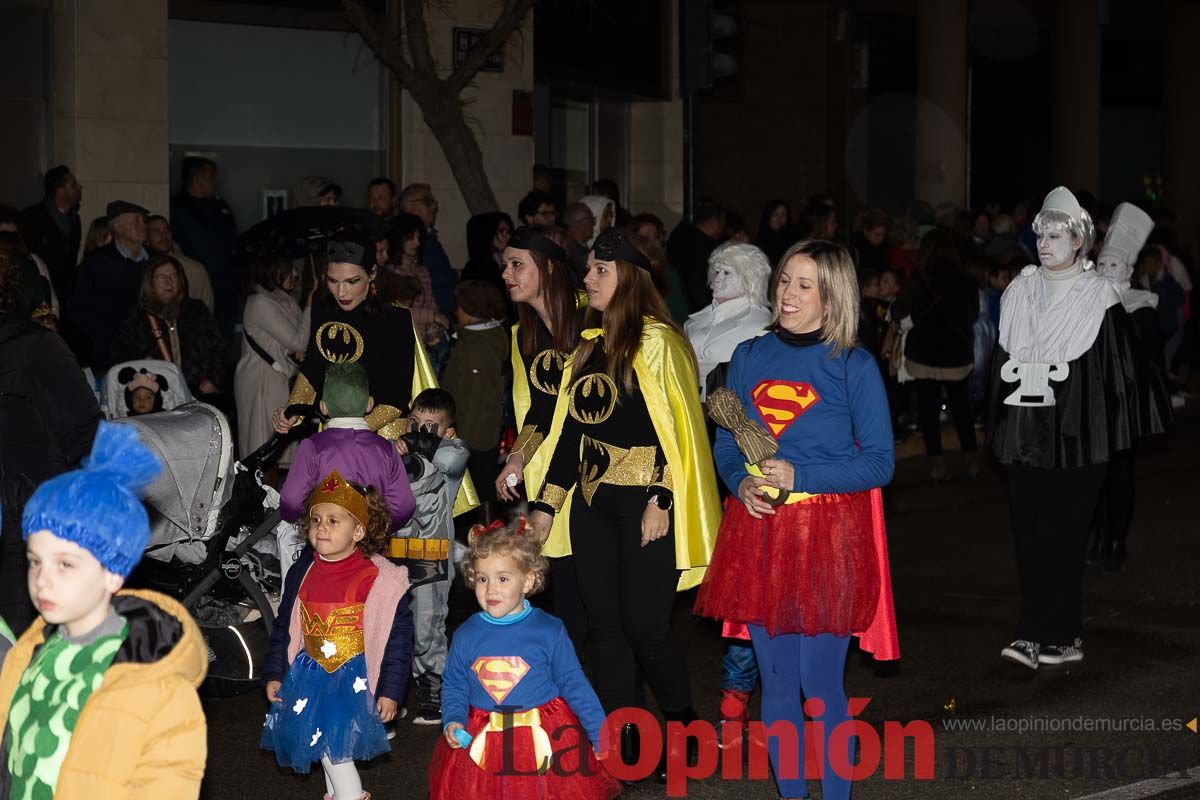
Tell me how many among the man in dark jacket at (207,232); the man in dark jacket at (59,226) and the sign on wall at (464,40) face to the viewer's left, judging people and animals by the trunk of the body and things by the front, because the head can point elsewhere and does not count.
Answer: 0

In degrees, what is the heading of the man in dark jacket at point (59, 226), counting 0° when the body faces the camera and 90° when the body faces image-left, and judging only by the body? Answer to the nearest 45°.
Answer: approximately 315°

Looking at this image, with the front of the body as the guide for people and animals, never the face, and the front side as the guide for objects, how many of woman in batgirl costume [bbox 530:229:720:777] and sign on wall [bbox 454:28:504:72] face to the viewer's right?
0

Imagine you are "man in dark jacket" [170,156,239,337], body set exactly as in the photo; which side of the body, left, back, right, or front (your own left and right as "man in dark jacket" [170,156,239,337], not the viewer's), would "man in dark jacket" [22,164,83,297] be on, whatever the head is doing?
right

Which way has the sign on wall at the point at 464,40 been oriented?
toward the camera

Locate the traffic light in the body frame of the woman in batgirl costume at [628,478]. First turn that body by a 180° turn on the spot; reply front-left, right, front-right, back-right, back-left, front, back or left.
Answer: front-left

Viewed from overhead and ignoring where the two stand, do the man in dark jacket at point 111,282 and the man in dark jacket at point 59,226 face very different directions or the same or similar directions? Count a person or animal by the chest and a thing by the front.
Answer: same or similar directions

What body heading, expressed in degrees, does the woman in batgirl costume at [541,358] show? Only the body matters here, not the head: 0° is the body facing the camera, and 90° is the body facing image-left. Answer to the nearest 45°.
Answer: approximately 45°

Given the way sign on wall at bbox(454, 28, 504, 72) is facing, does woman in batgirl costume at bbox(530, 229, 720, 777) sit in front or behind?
in front

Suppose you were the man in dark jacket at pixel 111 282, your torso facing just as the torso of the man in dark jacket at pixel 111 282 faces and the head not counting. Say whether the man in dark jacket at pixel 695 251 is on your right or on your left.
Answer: on your left

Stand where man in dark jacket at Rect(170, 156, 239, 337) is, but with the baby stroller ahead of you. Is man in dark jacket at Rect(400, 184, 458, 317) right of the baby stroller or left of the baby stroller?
left

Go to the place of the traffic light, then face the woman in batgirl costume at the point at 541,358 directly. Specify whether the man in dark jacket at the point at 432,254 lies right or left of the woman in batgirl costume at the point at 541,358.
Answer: right

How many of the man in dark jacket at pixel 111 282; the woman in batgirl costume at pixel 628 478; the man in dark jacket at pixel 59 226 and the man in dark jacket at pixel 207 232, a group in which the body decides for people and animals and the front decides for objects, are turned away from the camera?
0

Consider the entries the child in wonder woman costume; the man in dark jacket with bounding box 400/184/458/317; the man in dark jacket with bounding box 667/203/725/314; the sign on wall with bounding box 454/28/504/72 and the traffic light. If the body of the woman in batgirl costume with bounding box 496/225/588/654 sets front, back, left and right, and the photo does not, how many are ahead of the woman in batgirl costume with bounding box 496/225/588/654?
1

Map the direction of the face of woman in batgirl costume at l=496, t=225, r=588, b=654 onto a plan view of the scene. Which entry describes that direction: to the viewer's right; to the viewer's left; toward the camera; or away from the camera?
to the viewer's left

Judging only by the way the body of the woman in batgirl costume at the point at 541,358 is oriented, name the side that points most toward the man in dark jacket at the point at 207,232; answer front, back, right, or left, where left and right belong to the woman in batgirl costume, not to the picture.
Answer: right

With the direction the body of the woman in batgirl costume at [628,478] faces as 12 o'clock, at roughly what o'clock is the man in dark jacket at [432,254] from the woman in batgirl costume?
The man in dark jacket is roughly at 4 o'clock from the woman in batgirl costume.

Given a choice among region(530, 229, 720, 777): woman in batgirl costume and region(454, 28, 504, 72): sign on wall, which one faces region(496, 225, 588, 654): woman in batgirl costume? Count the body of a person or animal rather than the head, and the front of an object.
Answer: the sign on wall

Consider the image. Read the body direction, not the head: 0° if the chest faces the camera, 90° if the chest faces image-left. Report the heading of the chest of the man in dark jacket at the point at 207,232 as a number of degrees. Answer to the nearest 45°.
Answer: approximately 315°
